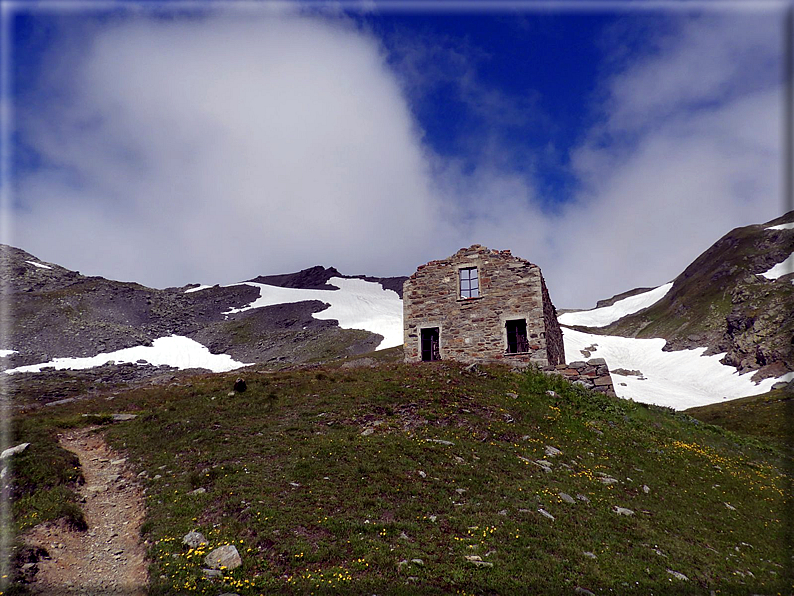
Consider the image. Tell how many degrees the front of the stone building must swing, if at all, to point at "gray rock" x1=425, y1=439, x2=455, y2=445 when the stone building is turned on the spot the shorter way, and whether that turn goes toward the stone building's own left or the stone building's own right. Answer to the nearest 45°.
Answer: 0° — it already faces it

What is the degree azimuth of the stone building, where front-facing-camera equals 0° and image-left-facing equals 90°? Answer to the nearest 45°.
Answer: approximately 0°

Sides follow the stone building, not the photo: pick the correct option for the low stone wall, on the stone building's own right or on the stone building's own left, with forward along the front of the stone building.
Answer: on the stone building's own left

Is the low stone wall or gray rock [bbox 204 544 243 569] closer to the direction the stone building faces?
the gray rock

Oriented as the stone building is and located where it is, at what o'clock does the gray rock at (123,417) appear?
The gray rock is roughly at 2 o'clock from the stone building.
